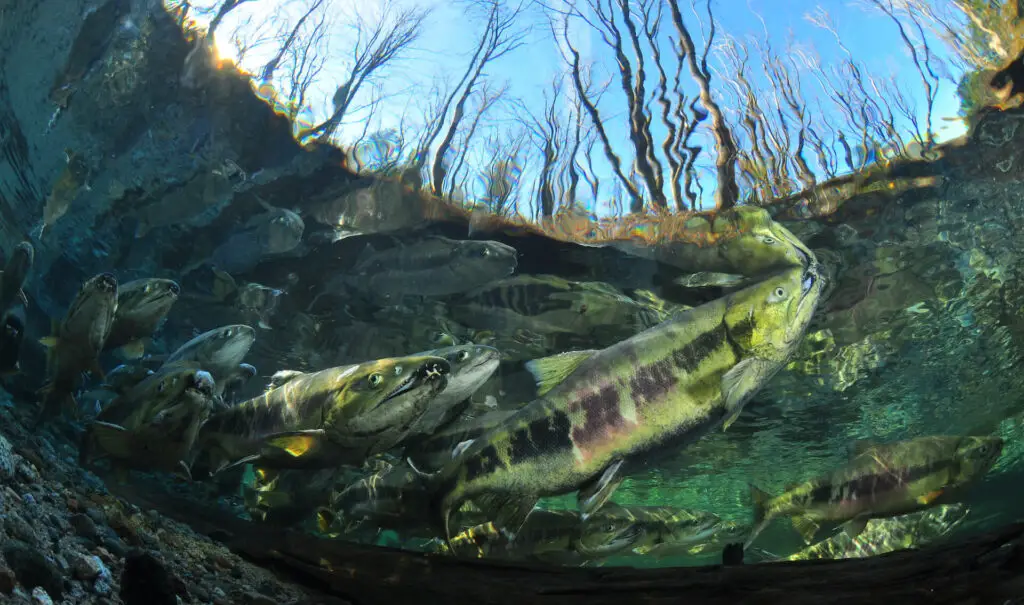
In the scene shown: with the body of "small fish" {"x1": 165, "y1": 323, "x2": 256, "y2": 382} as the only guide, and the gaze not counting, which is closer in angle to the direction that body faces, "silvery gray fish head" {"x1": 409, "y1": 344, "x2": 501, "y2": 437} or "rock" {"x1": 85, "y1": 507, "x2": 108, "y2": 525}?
the silvery gray fish head

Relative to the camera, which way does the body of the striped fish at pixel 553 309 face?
to the viewer's right

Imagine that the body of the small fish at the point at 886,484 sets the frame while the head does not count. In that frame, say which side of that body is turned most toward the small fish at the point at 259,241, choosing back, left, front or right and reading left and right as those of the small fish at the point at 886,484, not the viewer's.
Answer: back

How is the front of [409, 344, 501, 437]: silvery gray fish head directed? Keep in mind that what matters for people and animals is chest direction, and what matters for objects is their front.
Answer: to the viewer's right

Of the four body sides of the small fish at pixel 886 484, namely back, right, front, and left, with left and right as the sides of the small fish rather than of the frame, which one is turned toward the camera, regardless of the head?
right
